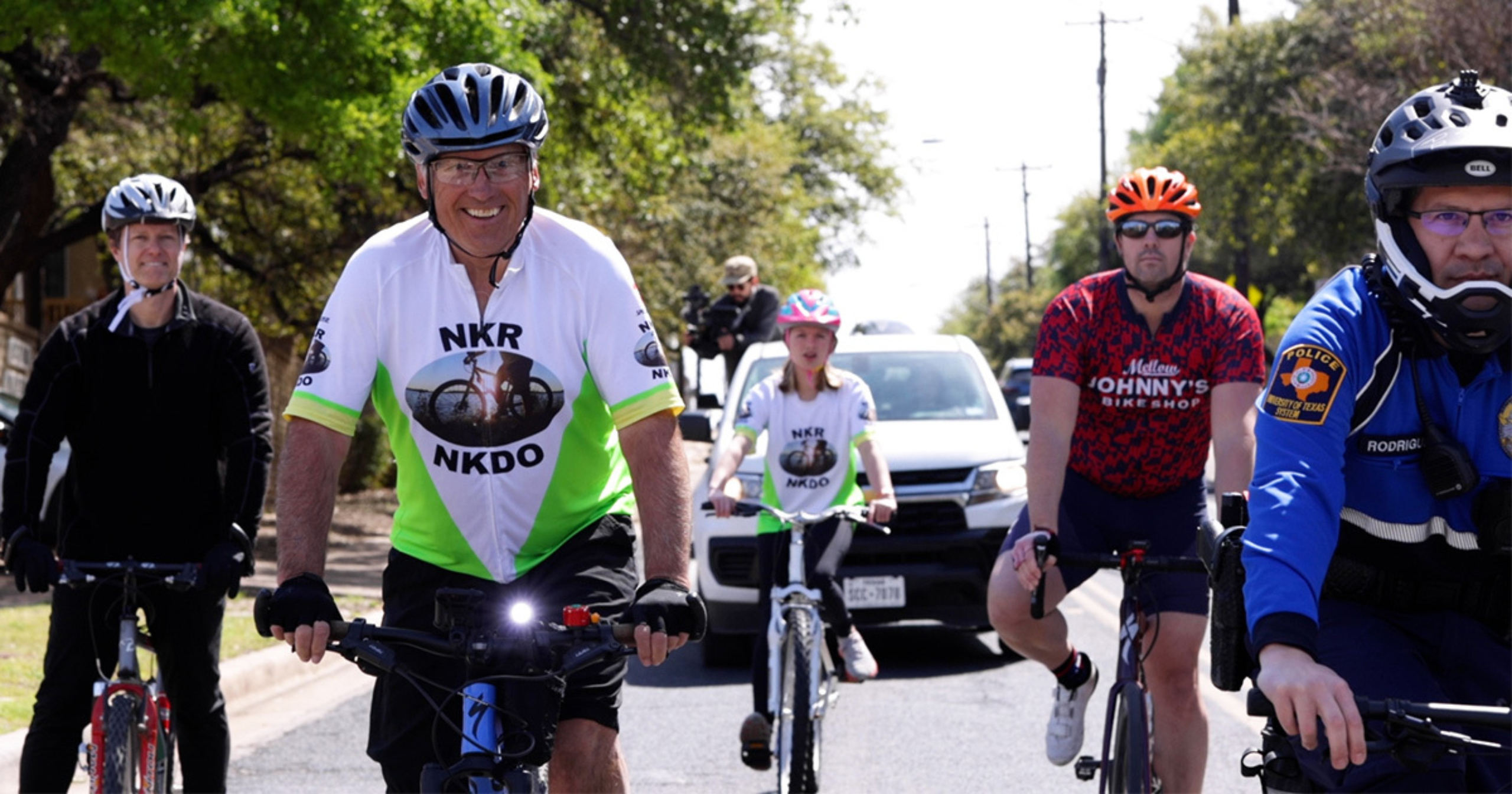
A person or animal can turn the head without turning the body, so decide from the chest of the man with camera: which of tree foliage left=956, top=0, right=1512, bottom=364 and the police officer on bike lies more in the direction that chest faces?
the police officer on bike

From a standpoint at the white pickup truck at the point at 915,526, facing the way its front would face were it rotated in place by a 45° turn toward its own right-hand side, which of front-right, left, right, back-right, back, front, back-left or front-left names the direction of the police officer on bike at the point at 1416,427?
front-left

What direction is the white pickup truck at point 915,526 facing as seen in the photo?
toward the camera

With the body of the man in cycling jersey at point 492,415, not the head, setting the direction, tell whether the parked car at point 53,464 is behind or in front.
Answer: behind

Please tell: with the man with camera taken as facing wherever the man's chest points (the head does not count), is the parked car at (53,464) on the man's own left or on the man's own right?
on the man's own right

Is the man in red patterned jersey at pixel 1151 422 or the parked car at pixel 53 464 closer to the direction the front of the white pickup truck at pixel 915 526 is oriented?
the man in red patterned jersey

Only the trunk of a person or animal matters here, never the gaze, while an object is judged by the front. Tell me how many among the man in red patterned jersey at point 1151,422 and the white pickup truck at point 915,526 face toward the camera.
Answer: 2

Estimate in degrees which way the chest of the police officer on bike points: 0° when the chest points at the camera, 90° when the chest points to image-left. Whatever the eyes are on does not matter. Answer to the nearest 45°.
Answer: approximately 315°

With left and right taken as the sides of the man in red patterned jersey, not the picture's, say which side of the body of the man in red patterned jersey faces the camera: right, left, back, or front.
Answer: front

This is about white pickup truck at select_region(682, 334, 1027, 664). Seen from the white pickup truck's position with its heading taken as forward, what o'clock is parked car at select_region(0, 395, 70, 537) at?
The parked car is roughly at 4 o'clock from the white pickup truck.

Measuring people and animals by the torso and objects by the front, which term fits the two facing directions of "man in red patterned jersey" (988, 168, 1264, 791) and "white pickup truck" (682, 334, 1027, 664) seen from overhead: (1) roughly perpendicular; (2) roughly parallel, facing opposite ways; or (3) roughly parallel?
roughly parallel

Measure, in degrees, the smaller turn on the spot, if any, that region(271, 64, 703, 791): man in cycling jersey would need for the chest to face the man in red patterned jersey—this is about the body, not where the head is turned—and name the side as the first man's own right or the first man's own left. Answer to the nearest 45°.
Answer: approximately 135° to the first man's own left

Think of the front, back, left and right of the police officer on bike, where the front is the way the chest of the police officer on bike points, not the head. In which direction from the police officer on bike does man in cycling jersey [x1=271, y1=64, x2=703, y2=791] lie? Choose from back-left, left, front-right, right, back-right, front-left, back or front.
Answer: back-right

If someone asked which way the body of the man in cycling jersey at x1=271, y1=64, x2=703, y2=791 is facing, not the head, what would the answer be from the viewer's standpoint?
toward the camera

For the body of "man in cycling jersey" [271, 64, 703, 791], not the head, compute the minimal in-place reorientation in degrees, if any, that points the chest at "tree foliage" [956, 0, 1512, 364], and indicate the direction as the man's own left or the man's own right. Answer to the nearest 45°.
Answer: approximately 135° to the man's own left
